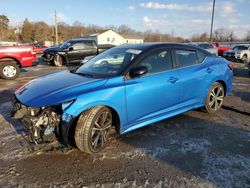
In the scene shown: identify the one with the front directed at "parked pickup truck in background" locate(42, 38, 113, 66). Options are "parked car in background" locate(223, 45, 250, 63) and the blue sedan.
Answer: "parked car in background" locate(223, 45, 250, 63)

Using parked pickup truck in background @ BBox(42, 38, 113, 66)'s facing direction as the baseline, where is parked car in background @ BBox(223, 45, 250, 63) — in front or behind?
behind

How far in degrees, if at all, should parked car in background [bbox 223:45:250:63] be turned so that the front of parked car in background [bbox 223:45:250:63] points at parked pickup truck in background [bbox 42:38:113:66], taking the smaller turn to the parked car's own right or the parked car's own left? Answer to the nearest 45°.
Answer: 0° — it already faces it

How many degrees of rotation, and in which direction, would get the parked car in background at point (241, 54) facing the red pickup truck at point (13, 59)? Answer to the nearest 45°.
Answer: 0° — it already faces it

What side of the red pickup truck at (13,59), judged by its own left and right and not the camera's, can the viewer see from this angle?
left

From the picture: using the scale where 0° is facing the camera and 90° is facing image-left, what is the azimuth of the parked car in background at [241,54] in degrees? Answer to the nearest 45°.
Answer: approximately 45°

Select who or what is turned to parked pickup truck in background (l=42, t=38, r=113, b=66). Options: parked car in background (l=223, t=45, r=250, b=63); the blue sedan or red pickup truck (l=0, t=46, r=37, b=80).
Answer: parked car in background (l=223, t=45, r=250, b=63)
